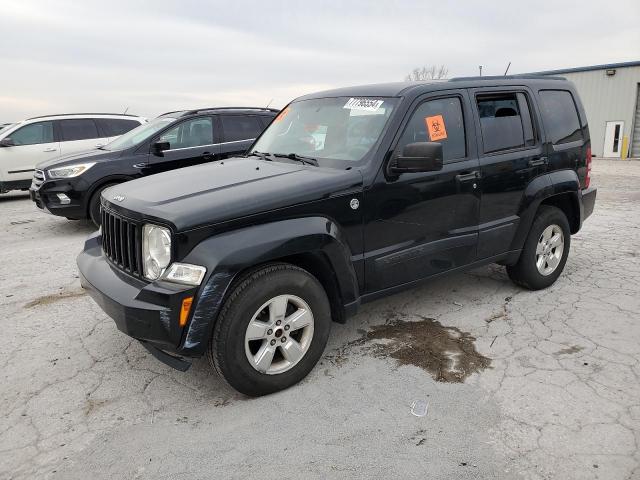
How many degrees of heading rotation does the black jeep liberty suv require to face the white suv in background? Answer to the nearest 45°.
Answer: approximately 90° to its right

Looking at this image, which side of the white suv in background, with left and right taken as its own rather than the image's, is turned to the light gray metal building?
back

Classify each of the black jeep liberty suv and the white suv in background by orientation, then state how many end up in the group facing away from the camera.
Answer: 0

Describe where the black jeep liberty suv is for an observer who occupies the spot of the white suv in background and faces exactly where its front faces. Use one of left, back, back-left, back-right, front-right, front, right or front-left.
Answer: left

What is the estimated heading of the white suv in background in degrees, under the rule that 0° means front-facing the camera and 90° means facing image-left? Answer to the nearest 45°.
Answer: approximately 90°

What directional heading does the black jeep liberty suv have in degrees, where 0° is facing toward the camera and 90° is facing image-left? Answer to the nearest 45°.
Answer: approximately 45°

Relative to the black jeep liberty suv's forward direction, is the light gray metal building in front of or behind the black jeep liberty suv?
behind
